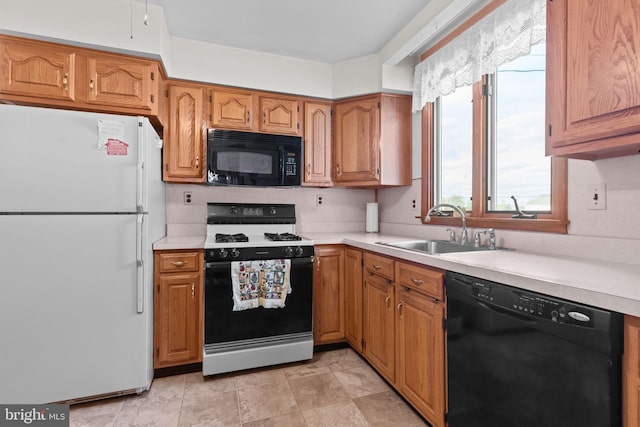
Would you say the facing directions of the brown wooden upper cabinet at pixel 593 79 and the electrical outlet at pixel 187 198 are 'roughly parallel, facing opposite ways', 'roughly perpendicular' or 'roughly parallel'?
roughly perpendicular

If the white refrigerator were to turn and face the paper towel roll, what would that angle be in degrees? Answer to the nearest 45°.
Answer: approximately 90° to its left

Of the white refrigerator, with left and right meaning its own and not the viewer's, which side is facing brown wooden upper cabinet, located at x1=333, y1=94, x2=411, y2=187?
left

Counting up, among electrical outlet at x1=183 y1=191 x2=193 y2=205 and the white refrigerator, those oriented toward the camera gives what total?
2

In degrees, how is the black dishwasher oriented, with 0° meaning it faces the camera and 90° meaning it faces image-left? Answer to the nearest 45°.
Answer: approximately 45°

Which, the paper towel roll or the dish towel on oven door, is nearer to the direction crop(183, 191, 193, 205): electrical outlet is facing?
the dish towel on oven door

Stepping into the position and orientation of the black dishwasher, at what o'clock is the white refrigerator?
The white refrigerator is roughly at 1 o'clock from the black dishwasher.

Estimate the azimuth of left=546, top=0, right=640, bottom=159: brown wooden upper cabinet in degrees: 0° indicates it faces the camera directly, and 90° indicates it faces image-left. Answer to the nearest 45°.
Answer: approximately 45°

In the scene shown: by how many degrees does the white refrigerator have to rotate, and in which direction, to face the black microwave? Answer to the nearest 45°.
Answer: approximately 90° to its left
